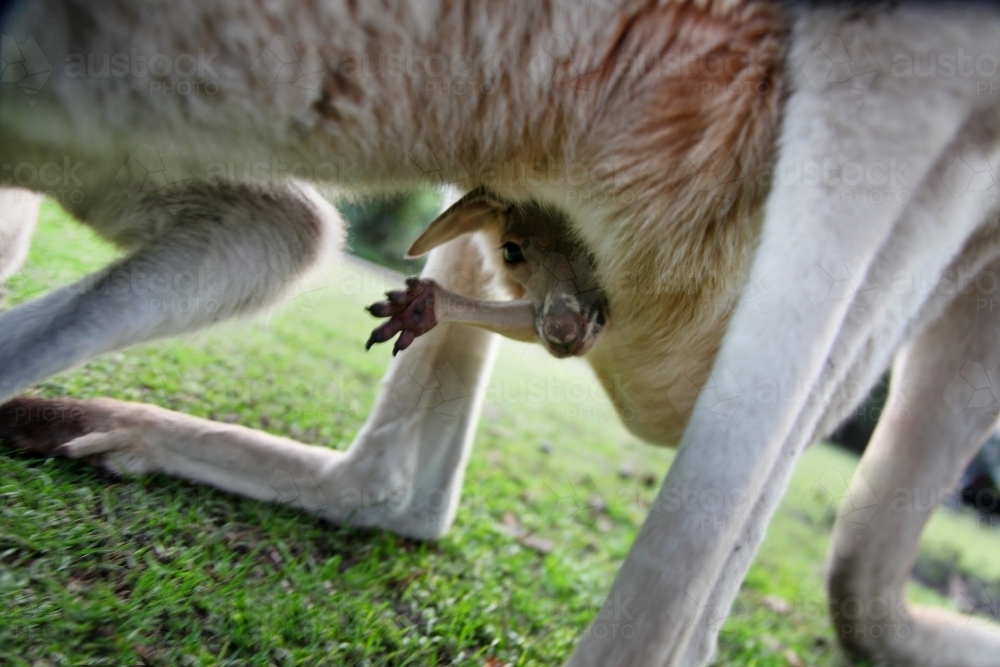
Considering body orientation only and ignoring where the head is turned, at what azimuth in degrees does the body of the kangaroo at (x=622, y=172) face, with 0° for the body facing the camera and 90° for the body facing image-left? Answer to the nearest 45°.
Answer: approximately 90°
